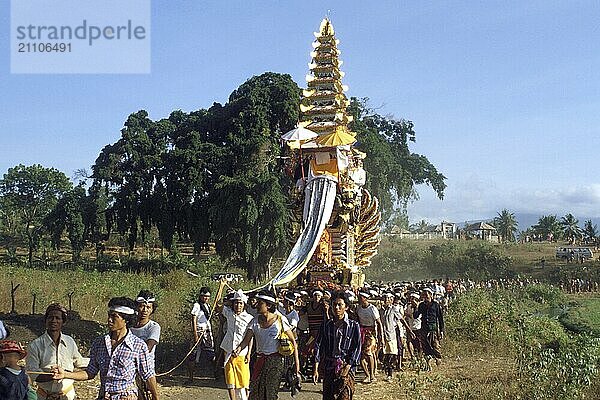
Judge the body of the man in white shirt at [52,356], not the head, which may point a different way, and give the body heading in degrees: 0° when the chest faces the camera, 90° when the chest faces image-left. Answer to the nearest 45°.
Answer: approximately 0°

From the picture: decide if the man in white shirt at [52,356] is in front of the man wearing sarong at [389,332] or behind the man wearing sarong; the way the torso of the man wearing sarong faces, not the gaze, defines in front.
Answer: in front

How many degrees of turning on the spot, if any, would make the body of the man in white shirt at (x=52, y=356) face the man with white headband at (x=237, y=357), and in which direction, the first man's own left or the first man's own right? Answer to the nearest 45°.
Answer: approximately 135° to the first man's own left

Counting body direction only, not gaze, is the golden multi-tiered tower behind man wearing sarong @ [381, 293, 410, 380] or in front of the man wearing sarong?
behind

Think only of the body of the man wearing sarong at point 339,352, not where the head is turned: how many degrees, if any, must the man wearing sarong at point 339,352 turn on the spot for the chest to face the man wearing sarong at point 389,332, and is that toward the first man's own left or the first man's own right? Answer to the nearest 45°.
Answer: approximately 180°

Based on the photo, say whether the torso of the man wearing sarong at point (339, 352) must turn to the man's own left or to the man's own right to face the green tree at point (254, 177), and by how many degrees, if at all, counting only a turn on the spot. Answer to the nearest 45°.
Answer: approximately 180°

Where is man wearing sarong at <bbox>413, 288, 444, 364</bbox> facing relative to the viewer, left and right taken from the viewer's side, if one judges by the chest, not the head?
facing the viewer and to the left of the viewer

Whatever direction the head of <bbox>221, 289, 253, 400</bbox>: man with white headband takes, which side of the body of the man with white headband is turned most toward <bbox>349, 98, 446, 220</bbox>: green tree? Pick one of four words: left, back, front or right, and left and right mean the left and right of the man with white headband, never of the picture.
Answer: back

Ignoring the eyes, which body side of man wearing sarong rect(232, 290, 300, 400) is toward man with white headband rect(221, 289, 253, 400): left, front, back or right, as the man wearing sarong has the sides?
right

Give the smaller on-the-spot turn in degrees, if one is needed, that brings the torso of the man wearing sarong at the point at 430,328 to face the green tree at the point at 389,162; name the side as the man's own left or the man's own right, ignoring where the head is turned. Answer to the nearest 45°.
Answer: approximately 135° to the man's own right
